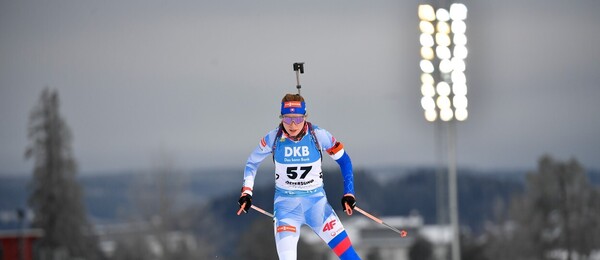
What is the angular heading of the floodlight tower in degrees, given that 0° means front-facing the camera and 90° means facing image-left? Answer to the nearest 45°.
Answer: approximately 0°

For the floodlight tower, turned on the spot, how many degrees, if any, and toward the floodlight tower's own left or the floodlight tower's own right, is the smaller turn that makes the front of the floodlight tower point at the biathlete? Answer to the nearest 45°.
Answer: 0° — it already faces them

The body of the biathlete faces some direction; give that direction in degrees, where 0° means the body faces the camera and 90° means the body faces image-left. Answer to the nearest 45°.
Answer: approximately 0°

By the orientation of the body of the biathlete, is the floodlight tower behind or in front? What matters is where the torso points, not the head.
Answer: behind

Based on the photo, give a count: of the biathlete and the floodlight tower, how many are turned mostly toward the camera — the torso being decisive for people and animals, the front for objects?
2
